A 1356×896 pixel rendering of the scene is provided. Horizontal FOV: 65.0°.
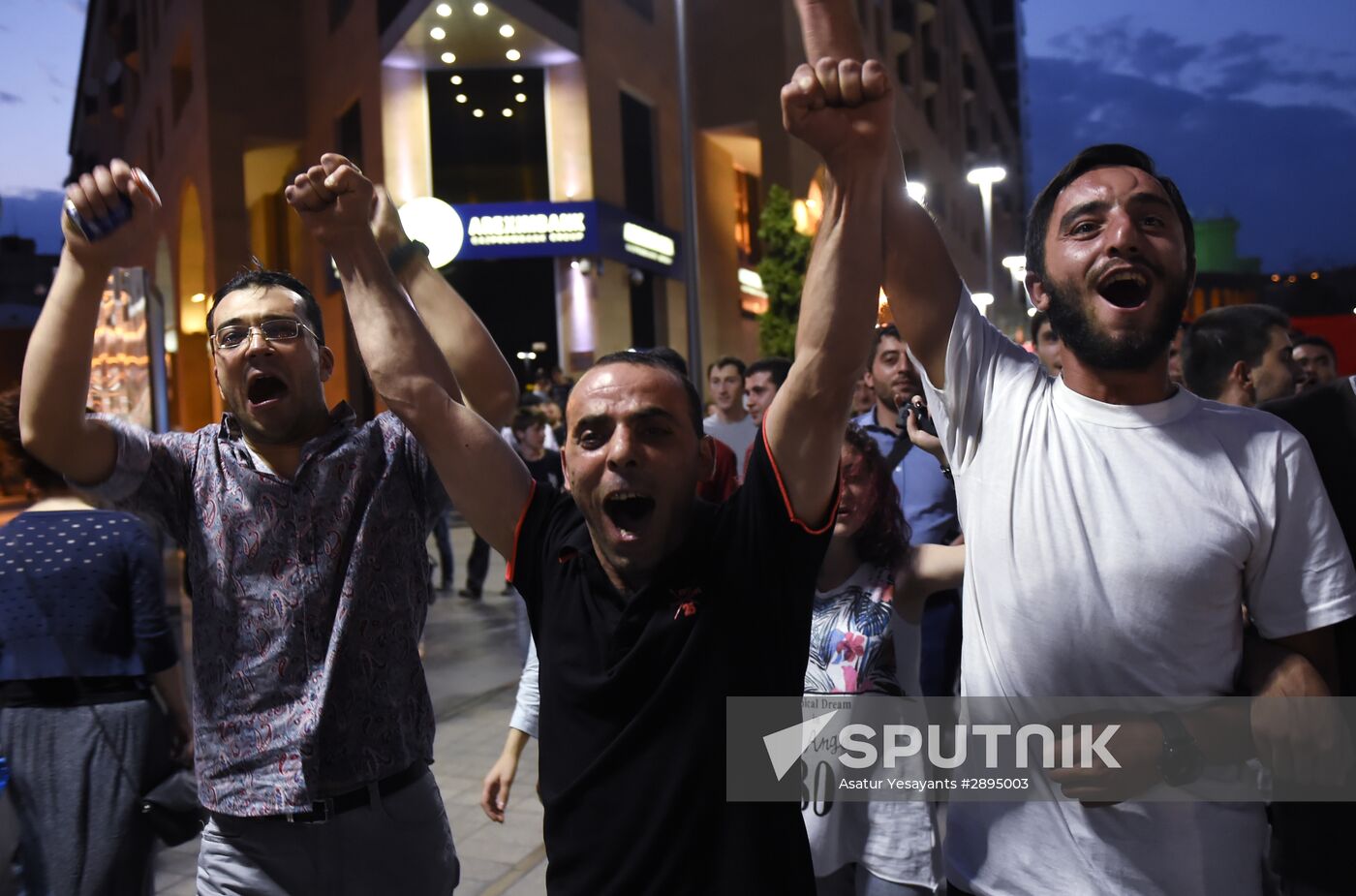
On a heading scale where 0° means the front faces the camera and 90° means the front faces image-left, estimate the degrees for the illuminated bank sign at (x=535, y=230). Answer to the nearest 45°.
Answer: approximately 0°

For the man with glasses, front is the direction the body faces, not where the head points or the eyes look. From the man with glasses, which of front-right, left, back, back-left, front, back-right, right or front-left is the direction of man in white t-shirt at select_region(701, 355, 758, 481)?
back-left

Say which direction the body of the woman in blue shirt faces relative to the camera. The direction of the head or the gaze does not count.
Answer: away from the camera

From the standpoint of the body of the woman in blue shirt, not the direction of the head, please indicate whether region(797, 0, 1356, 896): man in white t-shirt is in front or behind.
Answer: behind

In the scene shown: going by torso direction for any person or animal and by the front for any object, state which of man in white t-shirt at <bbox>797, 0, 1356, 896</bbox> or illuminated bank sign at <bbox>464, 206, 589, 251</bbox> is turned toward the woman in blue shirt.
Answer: the illuminated bank sign

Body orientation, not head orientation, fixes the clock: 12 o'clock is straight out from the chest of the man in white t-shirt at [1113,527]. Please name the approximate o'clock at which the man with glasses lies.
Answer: The man with glasses is roughly at 3 o'clock from the man in white t-shirt.

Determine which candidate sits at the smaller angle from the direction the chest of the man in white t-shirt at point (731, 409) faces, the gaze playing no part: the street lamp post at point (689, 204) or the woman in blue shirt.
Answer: the woman in blue shirt

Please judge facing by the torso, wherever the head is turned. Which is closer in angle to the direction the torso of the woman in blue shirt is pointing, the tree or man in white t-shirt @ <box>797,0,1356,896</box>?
the tree

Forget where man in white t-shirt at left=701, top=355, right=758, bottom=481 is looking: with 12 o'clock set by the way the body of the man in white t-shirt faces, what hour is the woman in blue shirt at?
The woman in blue shirt is roughly at 1 o'clock from the man in white t-shirt.
